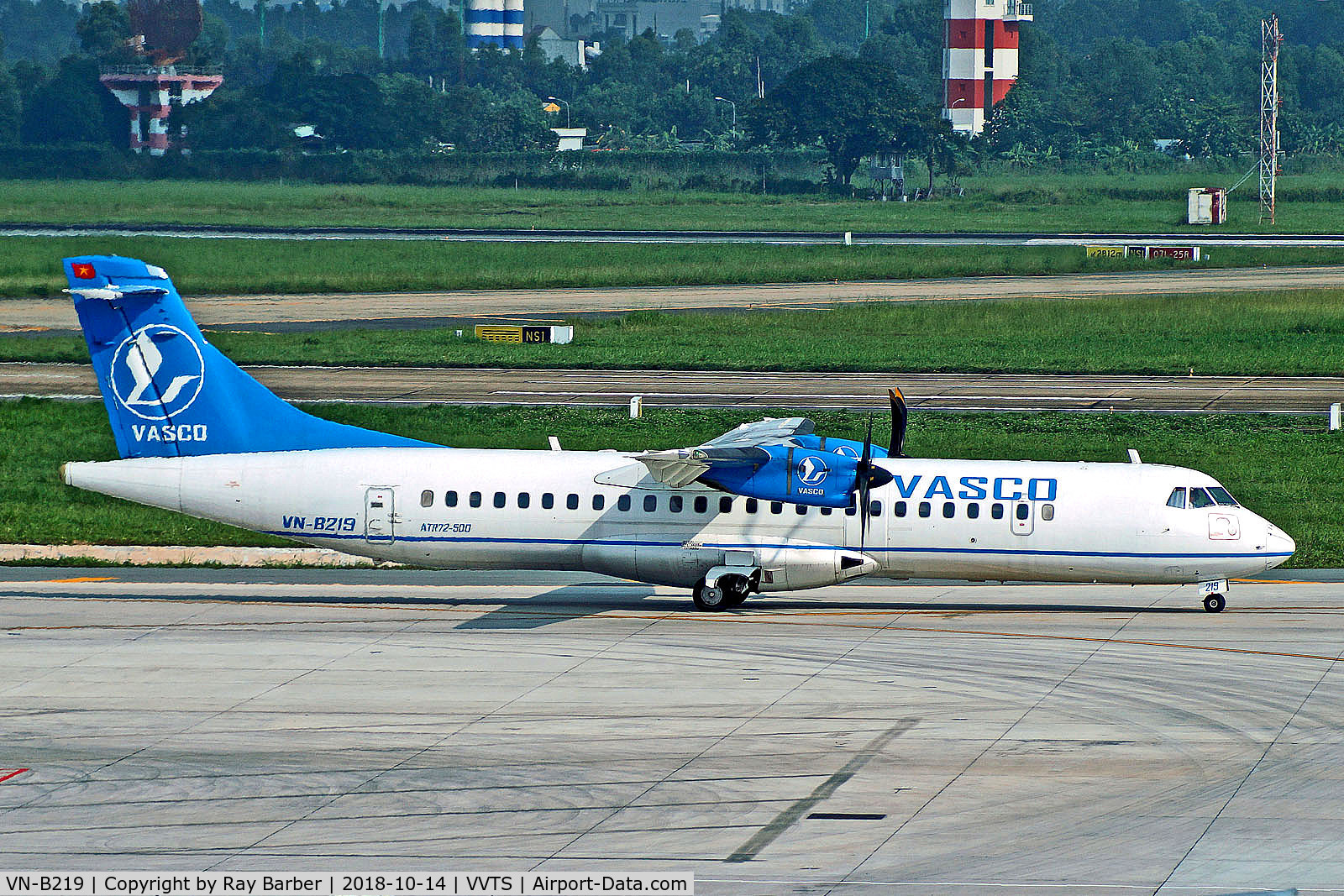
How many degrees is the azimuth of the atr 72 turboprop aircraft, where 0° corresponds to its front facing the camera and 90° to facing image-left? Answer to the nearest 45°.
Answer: approximately 270°
